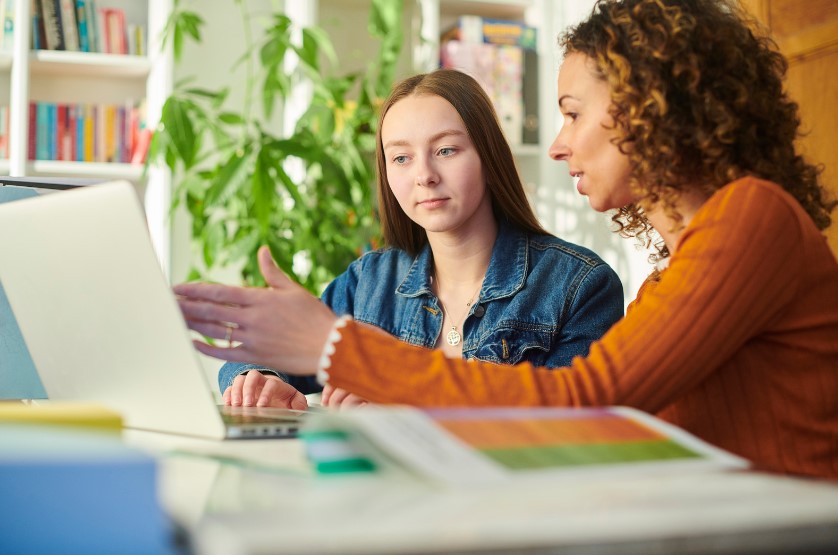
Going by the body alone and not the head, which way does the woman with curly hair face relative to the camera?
to the viewer's left

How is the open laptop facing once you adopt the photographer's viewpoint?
facing away from the viewer and to the right of the viewer

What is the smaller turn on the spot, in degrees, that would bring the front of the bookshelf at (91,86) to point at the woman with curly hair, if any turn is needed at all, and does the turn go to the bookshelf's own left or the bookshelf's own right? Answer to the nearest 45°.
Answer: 0° — it already faces them

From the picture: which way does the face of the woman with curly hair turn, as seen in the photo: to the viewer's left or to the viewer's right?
to the viewer's left

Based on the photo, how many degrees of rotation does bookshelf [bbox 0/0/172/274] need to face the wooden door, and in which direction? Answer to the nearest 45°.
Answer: approximately 45° to its left

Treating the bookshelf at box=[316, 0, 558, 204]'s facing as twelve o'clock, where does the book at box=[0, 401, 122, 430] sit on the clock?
The book is roughly at 12 o'clock from the bookshelf.

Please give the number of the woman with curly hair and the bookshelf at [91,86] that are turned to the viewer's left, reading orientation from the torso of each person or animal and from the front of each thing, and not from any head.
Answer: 1

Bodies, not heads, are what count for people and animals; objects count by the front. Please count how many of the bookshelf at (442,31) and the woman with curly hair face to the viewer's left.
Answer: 1
